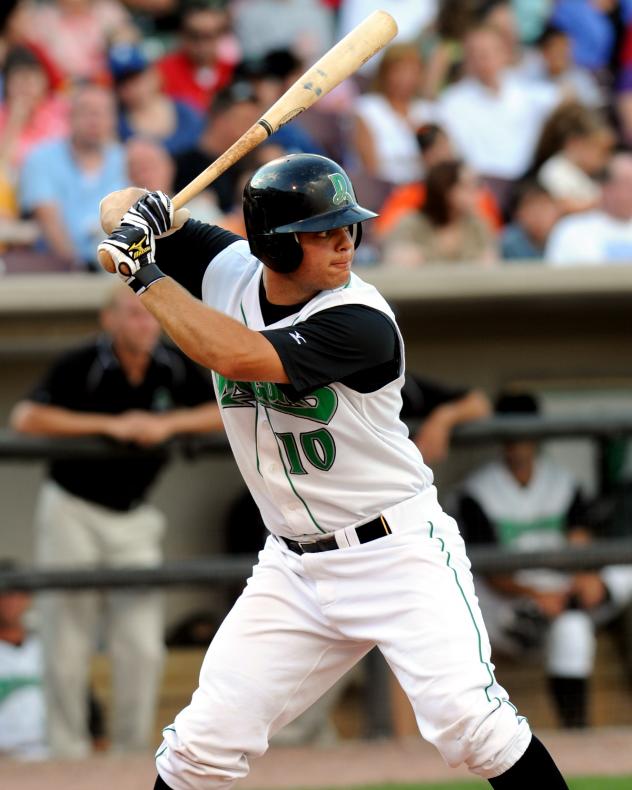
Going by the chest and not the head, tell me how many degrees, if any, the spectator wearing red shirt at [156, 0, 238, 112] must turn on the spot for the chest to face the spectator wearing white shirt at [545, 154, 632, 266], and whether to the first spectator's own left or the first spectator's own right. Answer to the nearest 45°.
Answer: approximately 45° to the first spectator's own left

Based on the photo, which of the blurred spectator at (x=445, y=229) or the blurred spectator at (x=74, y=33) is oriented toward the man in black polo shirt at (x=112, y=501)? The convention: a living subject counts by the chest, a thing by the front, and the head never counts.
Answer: the blurred spectator at (x=74, y=33)

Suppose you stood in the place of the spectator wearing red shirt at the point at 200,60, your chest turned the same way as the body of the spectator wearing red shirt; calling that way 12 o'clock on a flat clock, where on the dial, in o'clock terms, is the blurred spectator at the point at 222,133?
The blurred spectator is roughly at 12 o'clock from the spectator wearing red shirt.

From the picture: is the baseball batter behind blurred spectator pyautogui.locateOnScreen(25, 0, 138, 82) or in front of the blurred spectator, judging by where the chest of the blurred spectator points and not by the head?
in front

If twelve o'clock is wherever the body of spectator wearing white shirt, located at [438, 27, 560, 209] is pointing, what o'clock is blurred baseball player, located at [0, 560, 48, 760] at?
The blurred baseball player is roughly at 1 o'clock from the spectator wearing white shirt.

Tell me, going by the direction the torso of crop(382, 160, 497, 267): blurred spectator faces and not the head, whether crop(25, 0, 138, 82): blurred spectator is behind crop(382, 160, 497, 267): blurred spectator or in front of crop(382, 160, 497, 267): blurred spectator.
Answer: behind

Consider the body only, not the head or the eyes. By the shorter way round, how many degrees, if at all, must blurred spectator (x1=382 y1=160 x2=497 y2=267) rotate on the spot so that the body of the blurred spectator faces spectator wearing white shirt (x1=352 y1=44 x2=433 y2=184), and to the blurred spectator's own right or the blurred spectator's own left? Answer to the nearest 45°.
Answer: approximately 135° to the blurred spectator's own left

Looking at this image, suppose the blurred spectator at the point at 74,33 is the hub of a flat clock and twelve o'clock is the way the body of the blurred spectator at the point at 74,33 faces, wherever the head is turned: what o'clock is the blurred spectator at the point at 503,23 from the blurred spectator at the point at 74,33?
the blurred spectator at the point at 503,23 is roughly at 9 o'clock from the blurred spectator at the point at 74,33.

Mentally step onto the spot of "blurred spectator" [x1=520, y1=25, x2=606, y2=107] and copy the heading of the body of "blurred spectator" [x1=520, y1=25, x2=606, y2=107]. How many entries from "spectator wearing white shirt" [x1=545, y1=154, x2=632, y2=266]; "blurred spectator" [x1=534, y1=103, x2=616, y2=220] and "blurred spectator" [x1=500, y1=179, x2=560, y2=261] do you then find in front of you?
3

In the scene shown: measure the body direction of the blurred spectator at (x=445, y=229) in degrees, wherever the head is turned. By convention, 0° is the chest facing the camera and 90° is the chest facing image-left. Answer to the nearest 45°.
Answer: approximately 315°
